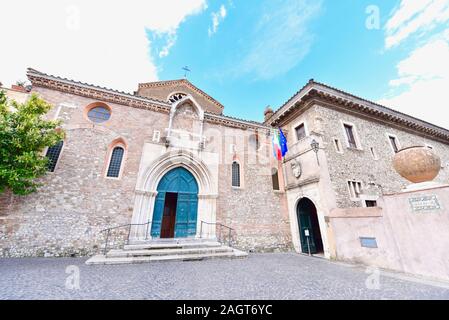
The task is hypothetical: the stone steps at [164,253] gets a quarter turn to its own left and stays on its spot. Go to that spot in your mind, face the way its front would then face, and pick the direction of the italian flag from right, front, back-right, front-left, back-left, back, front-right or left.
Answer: front

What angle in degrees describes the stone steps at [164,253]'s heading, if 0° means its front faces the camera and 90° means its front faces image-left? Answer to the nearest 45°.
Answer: approximately 0°

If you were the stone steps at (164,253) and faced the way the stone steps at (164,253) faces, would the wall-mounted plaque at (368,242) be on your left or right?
on your left

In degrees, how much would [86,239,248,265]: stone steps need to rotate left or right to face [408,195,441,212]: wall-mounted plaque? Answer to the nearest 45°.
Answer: approximately 45° to its left
